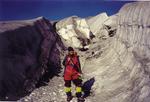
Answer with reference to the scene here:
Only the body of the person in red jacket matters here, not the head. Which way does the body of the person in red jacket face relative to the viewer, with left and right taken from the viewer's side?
facing the viewer
